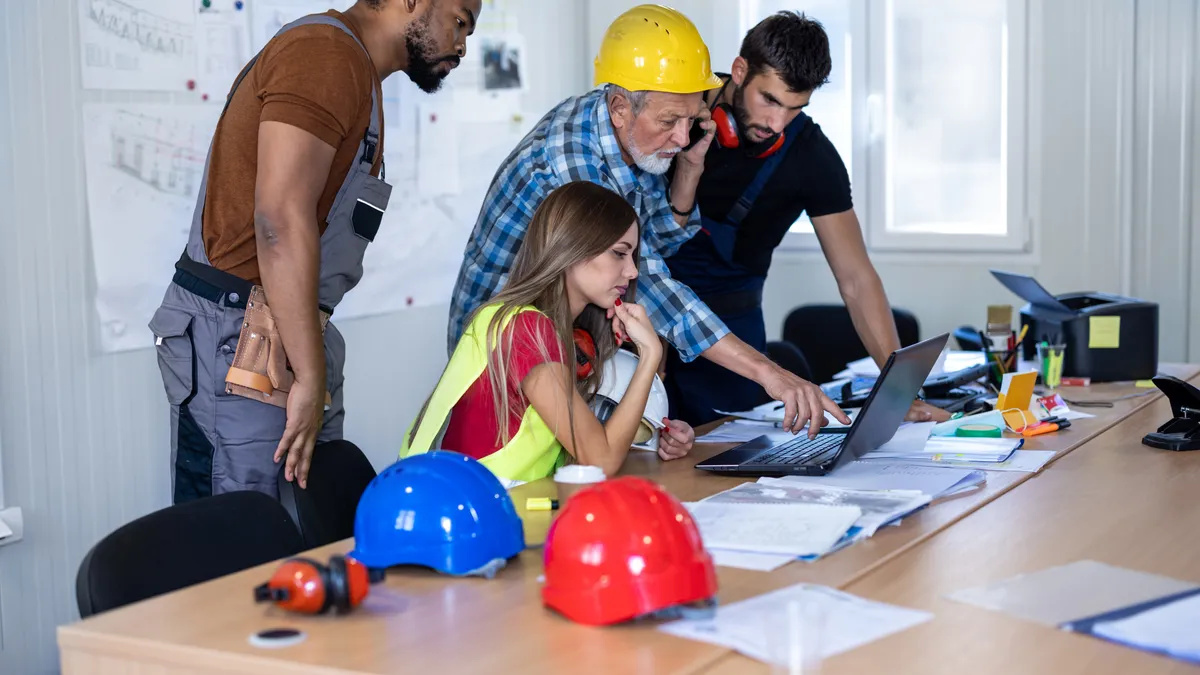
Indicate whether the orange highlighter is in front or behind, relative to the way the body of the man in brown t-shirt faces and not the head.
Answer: in front

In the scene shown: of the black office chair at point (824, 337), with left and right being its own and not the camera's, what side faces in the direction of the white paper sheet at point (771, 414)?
front

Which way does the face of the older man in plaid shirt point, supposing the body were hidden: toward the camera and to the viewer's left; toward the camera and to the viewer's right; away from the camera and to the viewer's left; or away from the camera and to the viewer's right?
toward the camera and to the viewer's right

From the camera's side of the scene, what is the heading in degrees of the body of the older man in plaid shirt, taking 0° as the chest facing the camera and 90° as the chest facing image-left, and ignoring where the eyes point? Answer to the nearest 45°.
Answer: approximately 315°

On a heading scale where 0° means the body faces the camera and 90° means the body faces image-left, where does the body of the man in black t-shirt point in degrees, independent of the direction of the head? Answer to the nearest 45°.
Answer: approximately 45°

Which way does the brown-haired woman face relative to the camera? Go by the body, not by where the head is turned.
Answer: to the viewer's right

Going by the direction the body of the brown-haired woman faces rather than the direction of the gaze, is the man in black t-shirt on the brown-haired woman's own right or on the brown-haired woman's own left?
on the brown-haired woman's own left

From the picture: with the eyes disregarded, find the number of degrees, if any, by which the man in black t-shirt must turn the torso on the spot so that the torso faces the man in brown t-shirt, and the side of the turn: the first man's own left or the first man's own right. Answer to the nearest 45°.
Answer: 0° — they already face them

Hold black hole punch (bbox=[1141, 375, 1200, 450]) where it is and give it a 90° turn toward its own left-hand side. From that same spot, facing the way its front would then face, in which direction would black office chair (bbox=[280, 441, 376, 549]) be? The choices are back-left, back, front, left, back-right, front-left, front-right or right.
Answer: front-right

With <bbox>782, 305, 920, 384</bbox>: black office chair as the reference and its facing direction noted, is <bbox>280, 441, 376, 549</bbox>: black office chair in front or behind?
in front

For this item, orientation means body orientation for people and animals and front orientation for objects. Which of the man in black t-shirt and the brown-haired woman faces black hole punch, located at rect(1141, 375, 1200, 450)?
the brown-haired woman

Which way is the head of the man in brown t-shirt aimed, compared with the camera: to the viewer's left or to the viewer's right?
to the viewer's right

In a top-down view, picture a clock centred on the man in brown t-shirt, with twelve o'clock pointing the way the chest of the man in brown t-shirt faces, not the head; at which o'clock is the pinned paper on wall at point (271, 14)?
The pinned paper on wall is roughly at 9 o'clock from the man in brown t-shirt.

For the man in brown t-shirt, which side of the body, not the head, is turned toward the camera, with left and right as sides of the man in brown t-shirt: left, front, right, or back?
right
